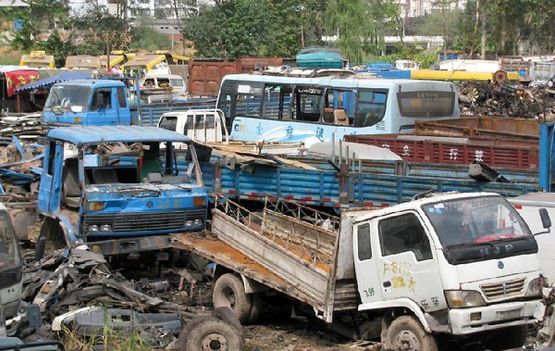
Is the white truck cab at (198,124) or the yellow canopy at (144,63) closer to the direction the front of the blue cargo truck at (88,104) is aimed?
the white truck cab

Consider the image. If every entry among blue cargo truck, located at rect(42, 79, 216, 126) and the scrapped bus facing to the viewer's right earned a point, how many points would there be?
0

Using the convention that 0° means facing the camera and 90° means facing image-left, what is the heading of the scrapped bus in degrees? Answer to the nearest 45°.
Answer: approximately 135°

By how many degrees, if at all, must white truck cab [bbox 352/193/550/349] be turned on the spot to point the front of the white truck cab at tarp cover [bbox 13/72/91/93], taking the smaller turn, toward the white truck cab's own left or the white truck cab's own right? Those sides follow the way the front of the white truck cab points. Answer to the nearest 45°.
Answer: approximately 180°

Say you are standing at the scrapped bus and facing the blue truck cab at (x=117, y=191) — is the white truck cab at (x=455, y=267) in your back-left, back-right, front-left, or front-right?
front-left

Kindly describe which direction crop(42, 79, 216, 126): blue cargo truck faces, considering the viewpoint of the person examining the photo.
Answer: facing the viewer and to the left of the viewer

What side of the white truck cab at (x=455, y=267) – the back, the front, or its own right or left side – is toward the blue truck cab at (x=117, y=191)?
back

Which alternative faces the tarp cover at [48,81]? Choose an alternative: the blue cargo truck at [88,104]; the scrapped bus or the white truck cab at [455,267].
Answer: the scrapped bus

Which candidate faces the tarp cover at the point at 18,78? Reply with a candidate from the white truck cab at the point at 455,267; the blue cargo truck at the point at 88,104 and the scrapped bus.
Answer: the scrapped bus

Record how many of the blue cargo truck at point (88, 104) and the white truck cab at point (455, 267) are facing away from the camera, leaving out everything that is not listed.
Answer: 0

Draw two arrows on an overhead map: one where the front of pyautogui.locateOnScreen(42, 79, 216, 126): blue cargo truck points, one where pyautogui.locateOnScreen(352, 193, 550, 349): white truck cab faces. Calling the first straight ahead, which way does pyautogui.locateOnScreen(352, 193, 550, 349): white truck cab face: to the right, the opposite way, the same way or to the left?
to the left

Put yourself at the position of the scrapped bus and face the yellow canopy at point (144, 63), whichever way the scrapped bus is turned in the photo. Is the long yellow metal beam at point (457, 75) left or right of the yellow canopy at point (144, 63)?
right

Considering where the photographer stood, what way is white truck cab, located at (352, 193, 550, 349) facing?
facing the viewer and to the right of the viewer

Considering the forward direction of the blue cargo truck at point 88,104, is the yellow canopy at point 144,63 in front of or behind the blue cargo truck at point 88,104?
behind

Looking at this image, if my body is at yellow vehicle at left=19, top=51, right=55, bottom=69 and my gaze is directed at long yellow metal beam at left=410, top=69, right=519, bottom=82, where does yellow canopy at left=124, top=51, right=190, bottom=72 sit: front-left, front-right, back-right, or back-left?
front-left
